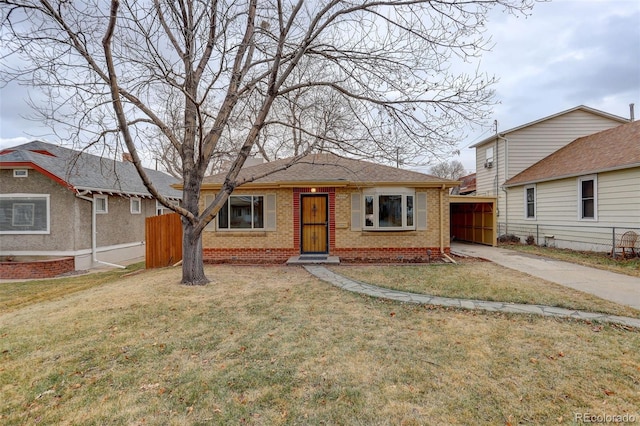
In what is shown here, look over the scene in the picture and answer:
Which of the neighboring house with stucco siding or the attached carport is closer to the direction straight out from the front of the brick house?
the neighboring house with stucco siding

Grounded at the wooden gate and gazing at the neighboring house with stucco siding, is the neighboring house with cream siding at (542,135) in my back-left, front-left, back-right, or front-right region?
back-right

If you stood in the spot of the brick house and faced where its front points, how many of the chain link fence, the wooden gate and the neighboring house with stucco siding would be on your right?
2

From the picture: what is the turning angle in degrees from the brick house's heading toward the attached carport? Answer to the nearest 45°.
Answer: approximately 135° to its left

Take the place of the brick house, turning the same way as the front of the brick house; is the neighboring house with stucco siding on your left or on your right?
on your right

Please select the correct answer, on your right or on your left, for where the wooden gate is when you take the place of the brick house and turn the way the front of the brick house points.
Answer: on your right

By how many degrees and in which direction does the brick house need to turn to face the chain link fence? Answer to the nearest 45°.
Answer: approximately 90° to its left

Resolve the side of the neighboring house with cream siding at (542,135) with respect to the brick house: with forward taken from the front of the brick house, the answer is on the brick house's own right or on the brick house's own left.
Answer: on the brick house's own left

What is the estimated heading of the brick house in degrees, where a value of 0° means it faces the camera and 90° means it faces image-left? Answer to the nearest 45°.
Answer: approximately 0°

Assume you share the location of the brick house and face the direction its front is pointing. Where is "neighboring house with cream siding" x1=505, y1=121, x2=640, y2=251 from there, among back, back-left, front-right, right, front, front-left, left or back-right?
left

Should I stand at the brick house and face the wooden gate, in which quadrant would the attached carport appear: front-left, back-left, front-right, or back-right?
back-right
